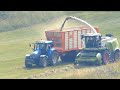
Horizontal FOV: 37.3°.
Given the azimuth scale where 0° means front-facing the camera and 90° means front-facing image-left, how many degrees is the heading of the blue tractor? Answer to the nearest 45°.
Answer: approximately 45°
